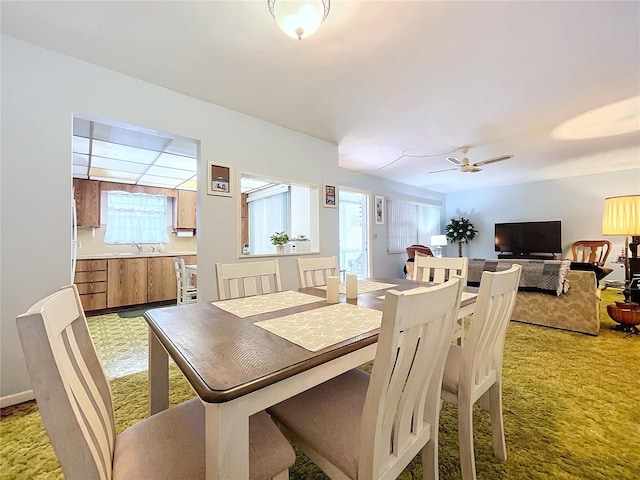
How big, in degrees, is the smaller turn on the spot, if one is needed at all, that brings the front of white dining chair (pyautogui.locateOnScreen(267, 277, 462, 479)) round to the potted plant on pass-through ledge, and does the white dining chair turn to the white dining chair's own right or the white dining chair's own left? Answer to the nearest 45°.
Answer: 0° — it already faces it

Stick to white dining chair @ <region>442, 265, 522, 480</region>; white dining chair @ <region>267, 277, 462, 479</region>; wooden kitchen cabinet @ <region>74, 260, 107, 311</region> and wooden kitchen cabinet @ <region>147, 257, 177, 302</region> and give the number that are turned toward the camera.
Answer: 2

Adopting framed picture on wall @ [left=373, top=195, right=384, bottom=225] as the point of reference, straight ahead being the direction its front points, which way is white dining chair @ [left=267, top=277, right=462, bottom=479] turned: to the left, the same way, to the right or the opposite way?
the opposite way

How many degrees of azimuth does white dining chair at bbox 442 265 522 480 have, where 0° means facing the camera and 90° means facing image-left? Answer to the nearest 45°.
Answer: approximately 135°

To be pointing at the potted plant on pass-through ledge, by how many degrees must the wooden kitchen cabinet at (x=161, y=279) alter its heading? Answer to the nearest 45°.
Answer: approximately 45° to its left

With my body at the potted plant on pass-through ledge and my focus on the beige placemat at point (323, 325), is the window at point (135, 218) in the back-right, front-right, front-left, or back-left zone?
back-right

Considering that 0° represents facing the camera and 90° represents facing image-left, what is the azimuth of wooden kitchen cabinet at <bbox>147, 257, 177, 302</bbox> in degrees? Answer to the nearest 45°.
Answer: approximately 0°

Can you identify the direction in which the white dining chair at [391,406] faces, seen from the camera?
facing away from the viewer and to the left of the viewer

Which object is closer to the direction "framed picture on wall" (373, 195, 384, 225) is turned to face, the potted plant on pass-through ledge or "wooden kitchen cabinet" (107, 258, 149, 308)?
the potted plant on pass-through ledge

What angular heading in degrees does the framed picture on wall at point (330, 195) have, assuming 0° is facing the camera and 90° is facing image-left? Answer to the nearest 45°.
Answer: approximately 315°

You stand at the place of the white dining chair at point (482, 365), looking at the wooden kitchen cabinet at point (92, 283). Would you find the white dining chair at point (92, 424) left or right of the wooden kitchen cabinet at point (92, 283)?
left

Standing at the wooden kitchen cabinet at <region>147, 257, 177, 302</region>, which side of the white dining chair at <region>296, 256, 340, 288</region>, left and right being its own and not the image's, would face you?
back

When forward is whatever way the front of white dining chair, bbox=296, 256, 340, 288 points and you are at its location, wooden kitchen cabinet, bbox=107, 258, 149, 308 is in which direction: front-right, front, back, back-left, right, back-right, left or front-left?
back
